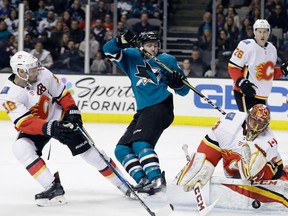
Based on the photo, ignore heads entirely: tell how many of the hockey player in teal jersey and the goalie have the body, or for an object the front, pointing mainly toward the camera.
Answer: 2

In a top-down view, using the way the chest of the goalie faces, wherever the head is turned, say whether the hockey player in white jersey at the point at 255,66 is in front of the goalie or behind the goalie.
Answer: behind

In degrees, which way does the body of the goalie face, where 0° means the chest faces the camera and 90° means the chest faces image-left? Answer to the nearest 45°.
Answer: approximately 0°

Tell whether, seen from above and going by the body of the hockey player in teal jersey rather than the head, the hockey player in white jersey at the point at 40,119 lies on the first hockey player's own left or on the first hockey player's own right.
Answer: on the first hockey player's own right

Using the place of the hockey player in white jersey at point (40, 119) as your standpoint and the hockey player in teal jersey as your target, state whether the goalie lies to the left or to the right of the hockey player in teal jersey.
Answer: right

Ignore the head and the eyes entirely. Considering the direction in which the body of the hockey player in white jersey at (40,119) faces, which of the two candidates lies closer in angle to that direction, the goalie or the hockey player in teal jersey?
the goalie

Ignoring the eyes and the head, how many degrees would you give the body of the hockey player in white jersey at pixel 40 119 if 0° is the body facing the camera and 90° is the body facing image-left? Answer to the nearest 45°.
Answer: approximately 315°

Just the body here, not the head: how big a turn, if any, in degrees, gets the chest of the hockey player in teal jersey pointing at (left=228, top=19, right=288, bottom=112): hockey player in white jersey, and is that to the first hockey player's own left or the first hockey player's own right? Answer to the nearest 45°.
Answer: approximately 135° to the first hockey player's own left

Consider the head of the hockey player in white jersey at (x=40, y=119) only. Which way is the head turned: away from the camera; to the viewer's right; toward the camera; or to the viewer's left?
to the viewer's right

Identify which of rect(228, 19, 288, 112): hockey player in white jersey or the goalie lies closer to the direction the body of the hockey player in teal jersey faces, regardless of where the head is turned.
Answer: the goalie

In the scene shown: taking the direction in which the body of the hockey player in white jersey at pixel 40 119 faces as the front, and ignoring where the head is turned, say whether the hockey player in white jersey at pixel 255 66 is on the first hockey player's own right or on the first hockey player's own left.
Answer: on the first hockey player's own left
